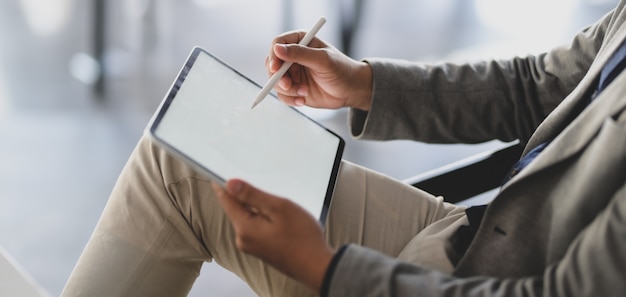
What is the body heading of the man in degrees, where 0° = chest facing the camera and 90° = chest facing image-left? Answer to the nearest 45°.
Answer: approximately 90°
